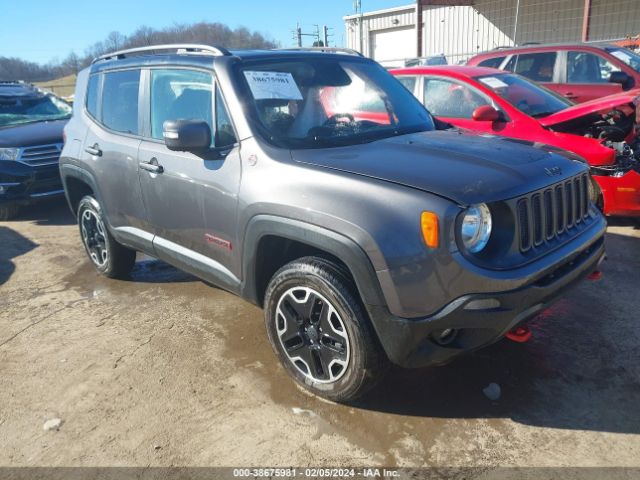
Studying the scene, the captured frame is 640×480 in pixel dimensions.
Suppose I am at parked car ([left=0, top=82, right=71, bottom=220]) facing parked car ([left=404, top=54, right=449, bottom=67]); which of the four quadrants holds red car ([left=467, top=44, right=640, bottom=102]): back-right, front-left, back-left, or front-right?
front-right

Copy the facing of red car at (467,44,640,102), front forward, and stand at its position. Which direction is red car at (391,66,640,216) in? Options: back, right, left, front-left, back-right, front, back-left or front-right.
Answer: front-right

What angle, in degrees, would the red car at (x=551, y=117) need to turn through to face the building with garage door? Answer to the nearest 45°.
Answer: approximately 135° to its left

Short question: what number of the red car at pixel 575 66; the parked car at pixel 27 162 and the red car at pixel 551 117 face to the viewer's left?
0

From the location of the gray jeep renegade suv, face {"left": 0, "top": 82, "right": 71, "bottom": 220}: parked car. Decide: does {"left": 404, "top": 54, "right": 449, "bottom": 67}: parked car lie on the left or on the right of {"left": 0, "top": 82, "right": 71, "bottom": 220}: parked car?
right

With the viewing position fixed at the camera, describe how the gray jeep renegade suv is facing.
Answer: facing the viewer and to the right of the viewer

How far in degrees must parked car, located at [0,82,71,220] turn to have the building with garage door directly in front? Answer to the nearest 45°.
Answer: approximately 90° to its left

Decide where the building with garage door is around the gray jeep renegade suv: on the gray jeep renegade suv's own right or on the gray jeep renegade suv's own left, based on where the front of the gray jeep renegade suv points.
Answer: on the gray jeep renegade suv's own left

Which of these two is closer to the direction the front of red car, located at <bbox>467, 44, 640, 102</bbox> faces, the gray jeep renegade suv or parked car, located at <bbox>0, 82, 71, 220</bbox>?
the gray jeep renegade suv

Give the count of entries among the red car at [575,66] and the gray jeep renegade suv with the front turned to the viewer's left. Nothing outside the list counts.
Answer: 0

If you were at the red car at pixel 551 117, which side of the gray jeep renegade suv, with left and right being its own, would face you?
left

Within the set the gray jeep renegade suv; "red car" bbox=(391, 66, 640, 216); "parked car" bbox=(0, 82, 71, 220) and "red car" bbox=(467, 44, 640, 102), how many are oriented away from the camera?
0

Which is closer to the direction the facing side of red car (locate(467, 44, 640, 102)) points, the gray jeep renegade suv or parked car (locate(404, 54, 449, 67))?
the gray jeep renegade suv

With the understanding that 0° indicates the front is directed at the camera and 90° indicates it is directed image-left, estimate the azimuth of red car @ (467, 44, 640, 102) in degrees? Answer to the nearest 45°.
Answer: approximately 315°
